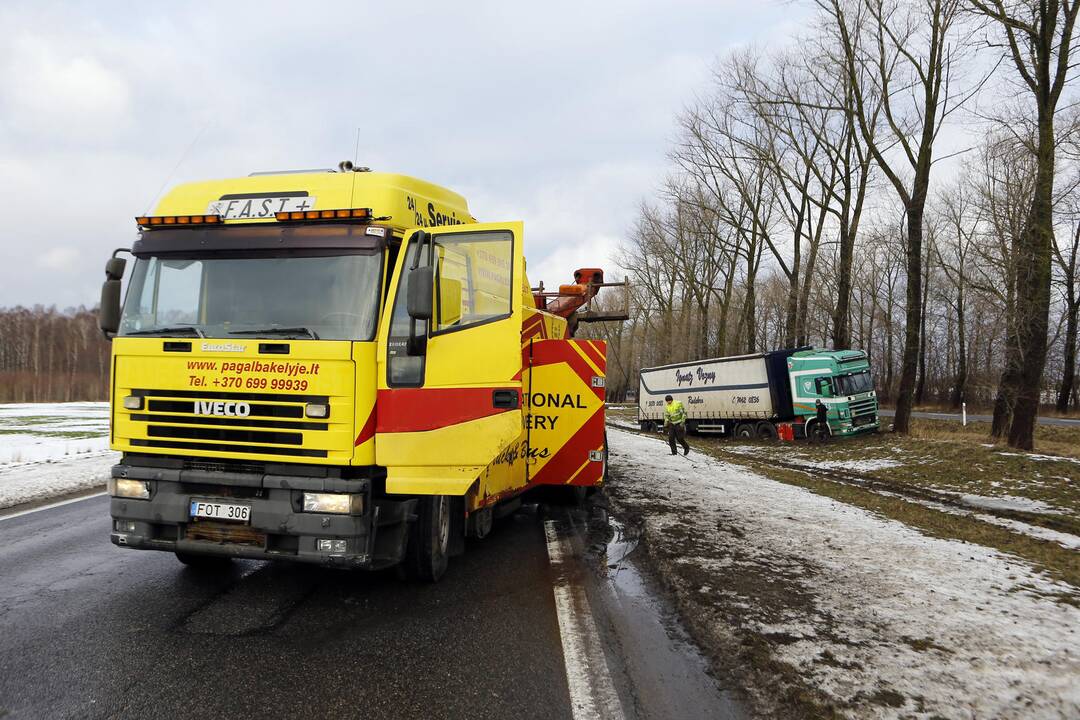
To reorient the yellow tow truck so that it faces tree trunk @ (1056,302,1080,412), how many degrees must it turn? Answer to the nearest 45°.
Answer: approximately 180°

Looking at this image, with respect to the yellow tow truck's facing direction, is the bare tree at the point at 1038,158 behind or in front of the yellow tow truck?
behind

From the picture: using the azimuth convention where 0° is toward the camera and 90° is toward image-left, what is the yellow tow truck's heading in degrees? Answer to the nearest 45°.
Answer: approximately 45°

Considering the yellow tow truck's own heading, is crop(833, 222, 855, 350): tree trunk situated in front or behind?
behind

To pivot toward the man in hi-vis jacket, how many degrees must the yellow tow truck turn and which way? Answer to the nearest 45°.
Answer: approximately 180°

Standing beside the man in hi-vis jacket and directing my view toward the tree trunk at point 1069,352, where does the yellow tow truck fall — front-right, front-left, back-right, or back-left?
back-right

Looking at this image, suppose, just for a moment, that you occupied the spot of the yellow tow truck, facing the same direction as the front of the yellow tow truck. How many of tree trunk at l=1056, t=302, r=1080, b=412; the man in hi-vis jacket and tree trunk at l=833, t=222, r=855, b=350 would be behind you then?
3
